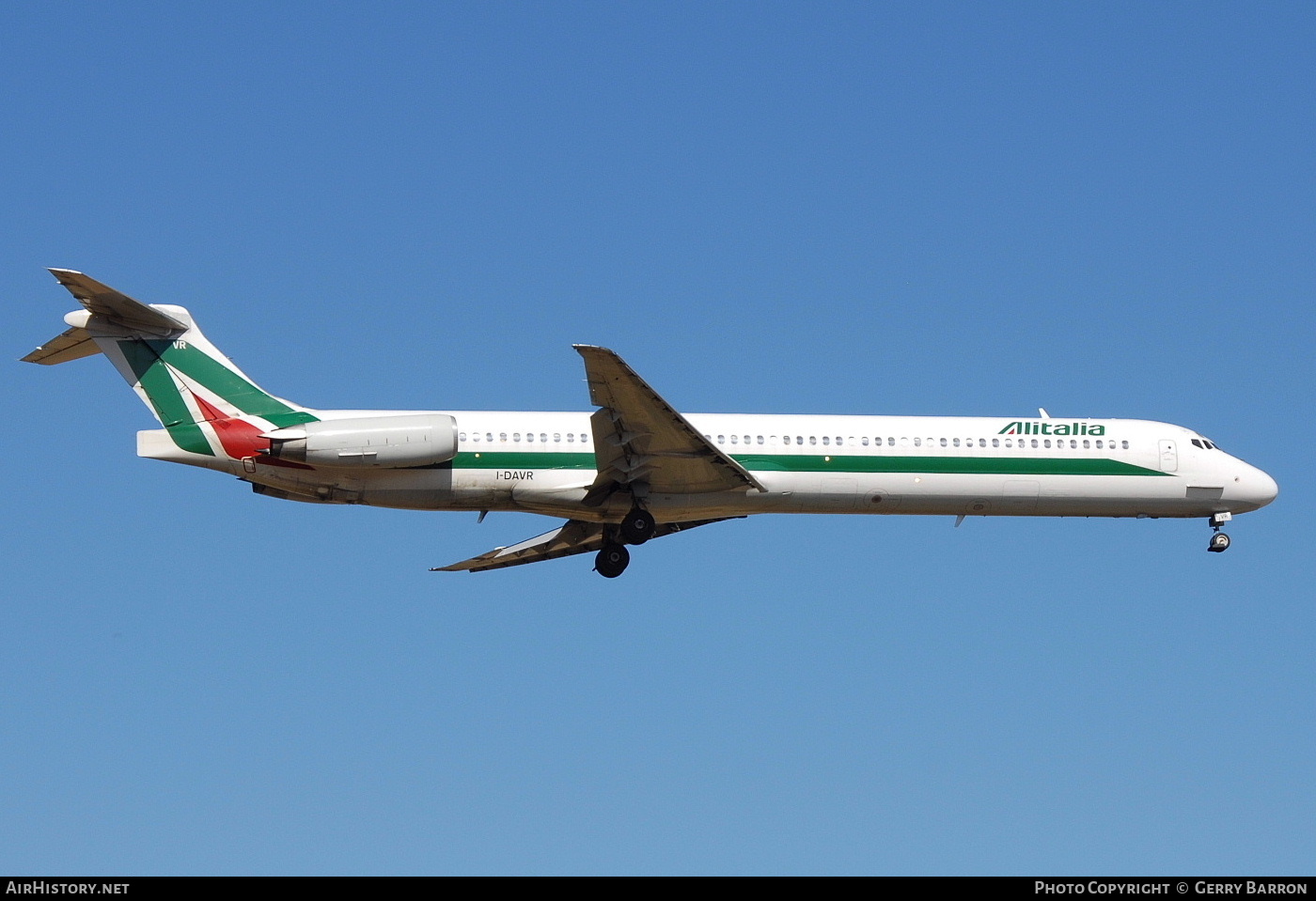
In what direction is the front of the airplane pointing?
to the viewer's right
